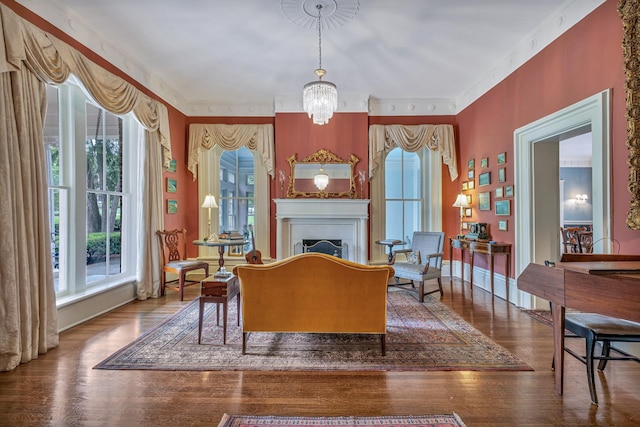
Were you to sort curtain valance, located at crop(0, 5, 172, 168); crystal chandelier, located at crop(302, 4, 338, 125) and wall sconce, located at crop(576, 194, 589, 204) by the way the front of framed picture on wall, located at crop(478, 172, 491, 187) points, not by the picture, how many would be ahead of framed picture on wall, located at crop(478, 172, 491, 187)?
2

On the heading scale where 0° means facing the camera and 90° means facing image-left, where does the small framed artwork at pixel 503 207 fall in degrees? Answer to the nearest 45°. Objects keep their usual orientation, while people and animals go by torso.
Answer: approximately 45°

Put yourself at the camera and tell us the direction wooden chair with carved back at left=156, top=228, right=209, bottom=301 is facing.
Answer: facing the viewer and to the right of the viewer

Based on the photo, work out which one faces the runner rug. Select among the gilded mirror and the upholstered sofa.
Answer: the gilded mirror

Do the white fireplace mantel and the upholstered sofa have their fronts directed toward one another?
yes

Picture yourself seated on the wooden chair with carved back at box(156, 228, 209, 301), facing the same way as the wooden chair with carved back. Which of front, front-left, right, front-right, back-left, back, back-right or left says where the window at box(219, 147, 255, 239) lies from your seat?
left

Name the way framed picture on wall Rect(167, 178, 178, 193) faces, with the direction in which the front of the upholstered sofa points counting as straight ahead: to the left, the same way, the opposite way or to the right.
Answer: to the right

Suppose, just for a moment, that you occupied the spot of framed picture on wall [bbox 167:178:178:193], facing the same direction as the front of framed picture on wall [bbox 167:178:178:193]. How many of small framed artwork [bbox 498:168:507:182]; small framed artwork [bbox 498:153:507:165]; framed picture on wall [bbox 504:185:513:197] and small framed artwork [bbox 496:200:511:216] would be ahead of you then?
4

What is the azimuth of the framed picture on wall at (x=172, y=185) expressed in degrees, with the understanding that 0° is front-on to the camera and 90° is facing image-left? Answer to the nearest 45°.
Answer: approximately 315°

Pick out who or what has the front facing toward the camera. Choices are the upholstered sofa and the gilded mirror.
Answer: the gilded mirror

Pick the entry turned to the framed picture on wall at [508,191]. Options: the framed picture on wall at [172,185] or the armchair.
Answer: the framed picture on wall at [172,185]

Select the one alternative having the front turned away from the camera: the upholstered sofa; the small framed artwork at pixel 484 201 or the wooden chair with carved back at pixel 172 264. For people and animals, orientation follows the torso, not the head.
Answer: the upholstered sofa

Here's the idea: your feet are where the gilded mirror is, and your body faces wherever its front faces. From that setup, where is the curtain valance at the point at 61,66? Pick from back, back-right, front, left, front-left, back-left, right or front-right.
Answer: front-right

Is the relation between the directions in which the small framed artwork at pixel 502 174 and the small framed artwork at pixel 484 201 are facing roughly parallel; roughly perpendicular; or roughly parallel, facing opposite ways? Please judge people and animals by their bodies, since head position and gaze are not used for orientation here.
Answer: roughly parallel

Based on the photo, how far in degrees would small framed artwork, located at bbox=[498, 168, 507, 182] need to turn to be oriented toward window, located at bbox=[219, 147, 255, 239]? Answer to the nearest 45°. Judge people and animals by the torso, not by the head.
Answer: approximately 45° to its right

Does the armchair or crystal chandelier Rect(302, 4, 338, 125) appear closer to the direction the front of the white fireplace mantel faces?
the crystal chandelier

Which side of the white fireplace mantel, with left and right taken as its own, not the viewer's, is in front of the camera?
front

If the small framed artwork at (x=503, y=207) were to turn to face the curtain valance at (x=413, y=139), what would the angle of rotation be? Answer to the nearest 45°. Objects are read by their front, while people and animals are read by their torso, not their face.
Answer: approximately 90° to its right

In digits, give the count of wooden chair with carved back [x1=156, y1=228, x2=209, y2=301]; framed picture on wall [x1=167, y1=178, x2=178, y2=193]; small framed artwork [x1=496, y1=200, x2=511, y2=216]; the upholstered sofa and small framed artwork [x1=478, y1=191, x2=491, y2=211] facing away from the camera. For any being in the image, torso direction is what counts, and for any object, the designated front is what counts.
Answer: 1

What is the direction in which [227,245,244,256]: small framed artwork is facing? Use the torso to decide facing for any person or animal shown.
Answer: toward the camera

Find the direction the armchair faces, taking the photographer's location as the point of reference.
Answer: facing the viewer and to the left of the viewer
